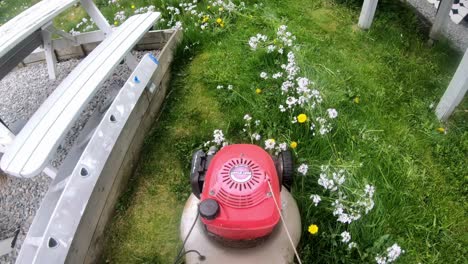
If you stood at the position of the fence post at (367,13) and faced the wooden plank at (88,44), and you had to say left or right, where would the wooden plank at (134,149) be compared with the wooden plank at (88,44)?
left

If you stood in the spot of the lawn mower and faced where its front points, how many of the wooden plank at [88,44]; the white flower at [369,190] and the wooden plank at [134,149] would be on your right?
1

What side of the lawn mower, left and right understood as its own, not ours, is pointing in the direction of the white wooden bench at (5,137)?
left

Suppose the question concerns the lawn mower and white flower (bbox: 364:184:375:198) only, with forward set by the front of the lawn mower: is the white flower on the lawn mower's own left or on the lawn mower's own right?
on the lawn mower's own right

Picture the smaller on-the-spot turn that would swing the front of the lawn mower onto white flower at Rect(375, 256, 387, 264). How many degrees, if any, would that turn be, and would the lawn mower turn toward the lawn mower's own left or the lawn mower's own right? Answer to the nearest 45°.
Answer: approximately 90° to the lawn mower's own right

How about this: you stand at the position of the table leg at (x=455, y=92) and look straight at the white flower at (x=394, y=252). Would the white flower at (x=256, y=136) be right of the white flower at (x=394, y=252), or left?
right

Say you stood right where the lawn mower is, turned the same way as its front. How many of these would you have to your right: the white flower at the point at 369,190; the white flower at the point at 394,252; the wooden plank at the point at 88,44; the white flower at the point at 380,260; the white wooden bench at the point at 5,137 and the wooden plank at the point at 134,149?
3

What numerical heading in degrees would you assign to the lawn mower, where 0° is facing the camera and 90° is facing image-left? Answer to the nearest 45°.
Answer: approximately 180°

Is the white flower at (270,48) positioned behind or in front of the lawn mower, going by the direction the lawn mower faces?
in front

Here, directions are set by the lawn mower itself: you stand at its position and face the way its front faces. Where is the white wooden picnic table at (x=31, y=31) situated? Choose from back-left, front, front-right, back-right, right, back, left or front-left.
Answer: front-left

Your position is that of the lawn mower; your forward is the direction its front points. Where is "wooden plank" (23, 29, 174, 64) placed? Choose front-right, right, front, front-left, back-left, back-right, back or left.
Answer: front-left
